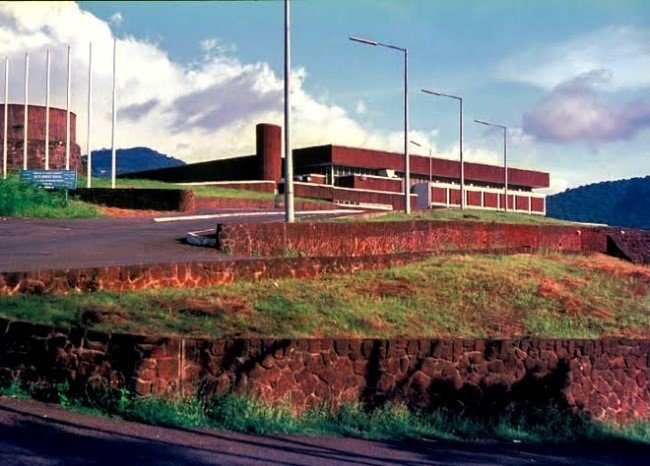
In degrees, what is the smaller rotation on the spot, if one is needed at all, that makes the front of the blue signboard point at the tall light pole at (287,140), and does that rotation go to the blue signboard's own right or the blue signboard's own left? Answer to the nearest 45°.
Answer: approximately 45° to the blue signboard's own left

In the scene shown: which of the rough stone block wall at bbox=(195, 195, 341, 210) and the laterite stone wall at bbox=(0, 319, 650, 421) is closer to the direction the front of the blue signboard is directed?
the laterite stone wall

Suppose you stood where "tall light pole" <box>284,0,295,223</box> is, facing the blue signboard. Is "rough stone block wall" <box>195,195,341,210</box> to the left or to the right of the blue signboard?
right

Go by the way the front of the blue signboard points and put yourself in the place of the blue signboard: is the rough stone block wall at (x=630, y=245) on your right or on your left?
on your left

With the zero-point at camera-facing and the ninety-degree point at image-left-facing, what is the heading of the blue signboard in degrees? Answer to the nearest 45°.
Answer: approximately 0°

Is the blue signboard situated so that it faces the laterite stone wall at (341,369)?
yes

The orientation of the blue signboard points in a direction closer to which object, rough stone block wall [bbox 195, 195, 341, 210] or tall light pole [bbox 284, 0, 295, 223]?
the tall light pole

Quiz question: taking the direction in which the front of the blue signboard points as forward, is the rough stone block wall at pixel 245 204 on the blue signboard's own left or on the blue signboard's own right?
on the blue signboard's own left

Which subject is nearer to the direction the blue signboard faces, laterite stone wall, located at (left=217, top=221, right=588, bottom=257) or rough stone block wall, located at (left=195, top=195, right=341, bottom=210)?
the laterite stone wall

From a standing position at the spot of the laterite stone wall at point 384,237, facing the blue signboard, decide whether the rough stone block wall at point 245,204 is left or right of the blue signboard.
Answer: right

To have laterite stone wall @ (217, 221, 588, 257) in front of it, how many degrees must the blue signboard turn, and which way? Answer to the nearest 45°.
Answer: approximately 45° to its left
